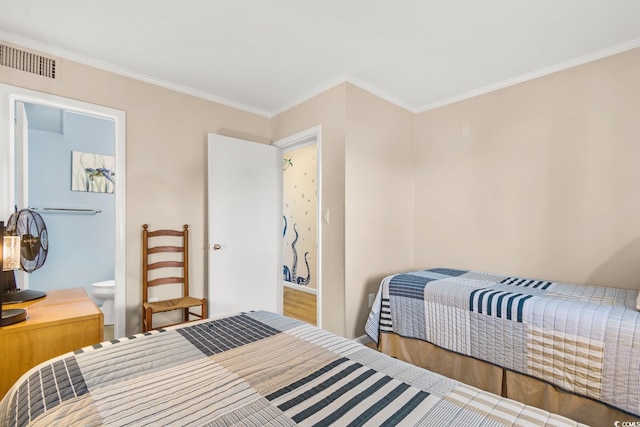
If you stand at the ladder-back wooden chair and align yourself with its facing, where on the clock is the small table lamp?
The small table lamp is roughly at 3 o'clock from the ladder-back wooden chair.

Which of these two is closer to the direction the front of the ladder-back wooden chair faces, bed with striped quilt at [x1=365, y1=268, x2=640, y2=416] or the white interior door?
the bed with striped quilt

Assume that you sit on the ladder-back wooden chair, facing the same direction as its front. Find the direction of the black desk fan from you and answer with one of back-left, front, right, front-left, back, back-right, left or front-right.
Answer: right

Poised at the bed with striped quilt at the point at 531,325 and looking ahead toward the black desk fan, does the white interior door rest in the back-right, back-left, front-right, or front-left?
front-right

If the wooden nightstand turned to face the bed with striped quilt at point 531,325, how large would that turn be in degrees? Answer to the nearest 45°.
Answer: approximately 45° to its right

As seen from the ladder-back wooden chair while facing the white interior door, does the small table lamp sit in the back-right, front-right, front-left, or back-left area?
back-right

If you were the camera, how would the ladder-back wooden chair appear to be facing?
facing the viewer and to the right of the viewer

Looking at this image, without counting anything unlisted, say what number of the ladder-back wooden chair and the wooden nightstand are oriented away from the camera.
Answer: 0

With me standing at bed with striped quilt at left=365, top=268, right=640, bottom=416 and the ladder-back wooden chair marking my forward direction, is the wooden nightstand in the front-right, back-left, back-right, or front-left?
front-left

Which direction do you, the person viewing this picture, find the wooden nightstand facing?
facing to the right of the viewer

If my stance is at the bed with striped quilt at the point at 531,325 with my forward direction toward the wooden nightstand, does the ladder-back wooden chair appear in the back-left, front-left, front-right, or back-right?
front-right

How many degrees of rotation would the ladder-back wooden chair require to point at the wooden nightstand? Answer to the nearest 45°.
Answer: approximately 90° to its right
